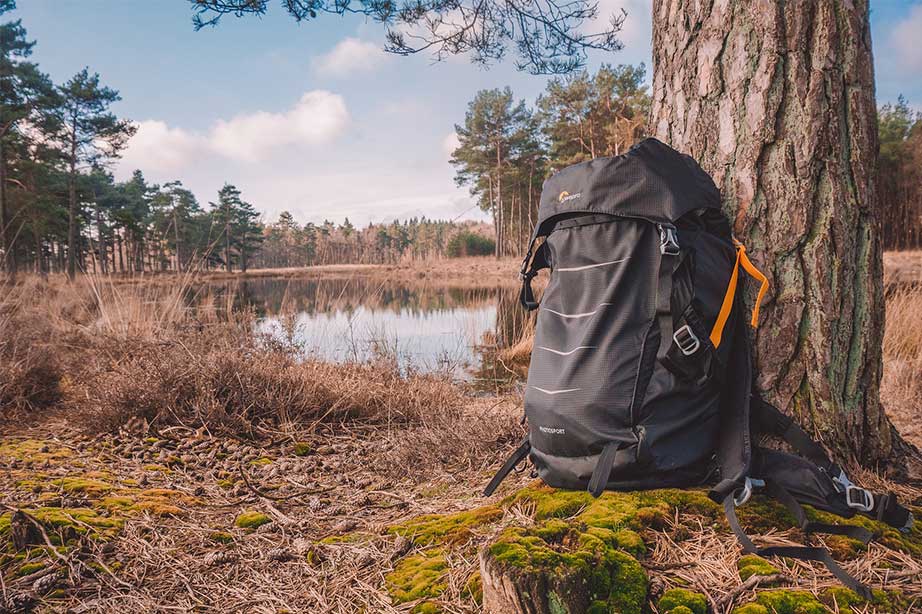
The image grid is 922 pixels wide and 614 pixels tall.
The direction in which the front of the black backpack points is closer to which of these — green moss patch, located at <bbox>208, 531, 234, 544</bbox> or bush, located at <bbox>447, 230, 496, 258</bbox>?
the green moss patch

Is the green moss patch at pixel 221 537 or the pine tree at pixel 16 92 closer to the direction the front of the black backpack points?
the green moss patch

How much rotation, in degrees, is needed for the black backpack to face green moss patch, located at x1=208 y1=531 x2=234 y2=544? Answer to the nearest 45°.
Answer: approximately 45° to its right

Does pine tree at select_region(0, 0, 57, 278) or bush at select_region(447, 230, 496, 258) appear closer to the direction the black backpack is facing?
the pine tree

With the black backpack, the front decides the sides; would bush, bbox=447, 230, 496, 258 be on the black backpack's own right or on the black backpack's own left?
on the black backpack's own right

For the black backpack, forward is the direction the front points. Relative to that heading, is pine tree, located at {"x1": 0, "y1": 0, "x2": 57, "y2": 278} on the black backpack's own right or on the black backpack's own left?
on the black backpack's own right

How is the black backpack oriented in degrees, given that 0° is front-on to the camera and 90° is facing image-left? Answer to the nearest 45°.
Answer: approximately 45°
